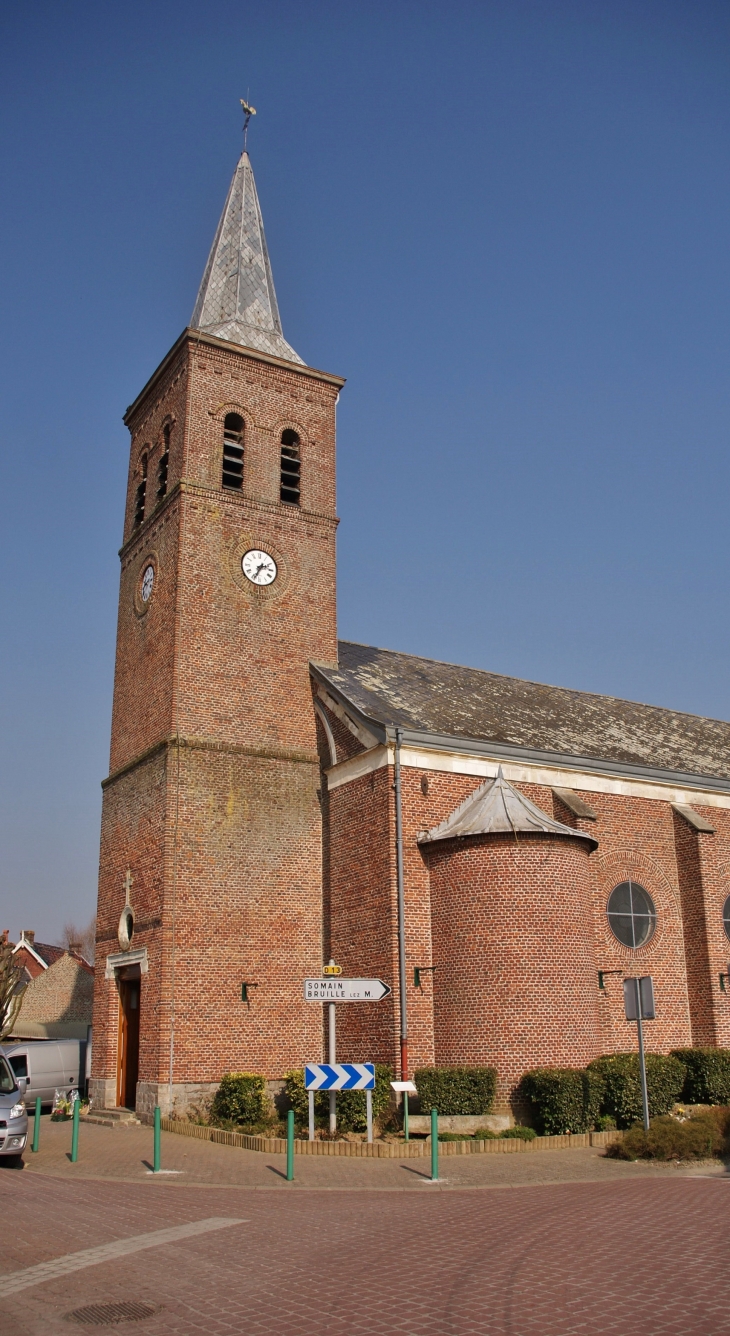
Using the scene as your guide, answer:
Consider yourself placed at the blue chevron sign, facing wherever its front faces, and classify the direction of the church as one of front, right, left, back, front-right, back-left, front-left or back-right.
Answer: back

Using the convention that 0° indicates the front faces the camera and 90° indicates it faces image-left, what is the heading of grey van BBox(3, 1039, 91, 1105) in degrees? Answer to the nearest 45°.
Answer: approximately 90°

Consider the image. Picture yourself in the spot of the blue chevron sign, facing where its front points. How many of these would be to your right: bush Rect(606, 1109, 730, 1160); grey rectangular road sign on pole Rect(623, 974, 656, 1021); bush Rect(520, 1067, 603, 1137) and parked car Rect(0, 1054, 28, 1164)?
1

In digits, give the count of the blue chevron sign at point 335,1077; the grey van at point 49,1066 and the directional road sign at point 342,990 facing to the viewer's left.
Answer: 1

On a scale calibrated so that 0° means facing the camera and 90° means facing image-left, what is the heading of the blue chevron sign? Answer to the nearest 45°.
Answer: approximately 0°

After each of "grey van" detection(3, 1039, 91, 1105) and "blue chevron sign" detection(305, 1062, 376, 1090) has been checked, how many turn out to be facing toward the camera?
1

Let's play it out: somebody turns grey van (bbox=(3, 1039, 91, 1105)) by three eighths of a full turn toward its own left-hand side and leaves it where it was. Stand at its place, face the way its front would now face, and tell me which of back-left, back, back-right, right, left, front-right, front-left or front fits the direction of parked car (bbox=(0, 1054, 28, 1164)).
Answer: front-right

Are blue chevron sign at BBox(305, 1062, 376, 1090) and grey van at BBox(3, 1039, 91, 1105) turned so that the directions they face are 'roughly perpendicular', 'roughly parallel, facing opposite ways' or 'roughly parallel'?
roughly perpendicular

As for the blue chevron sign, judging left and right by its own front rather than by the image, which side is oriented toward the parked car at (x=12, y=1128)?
right

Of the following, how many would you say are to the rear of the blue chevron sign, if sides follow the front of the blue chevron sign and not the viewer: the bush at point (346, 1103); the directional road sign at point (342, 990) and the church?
3

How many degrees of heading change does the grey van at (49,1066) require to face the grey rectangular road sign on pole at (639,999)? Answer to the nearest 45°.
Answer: approximately 135° to its left

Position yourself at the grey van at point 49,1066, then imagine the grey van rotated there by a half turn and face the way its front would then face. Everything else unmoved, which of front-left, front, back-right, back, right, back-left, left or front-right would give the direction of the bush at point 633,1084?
front-right

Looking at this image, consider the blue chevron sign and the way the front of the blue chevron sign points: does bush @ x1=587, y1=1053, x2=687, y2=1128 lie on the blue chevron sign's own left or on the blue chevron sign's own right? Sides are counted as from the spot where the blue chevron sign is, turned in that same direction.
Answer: on the blue chevron sign's own left

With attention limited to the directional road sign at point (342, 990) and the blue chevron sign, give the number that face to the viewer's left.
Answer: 0

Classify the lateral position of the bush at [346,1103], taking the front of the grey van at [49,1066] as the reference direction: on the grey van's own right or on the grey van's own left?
on the grey van's own left
